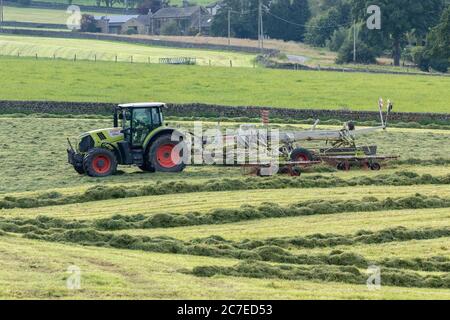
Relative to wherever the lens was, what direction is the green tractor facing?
facing the viewer and to the left of the viewer
